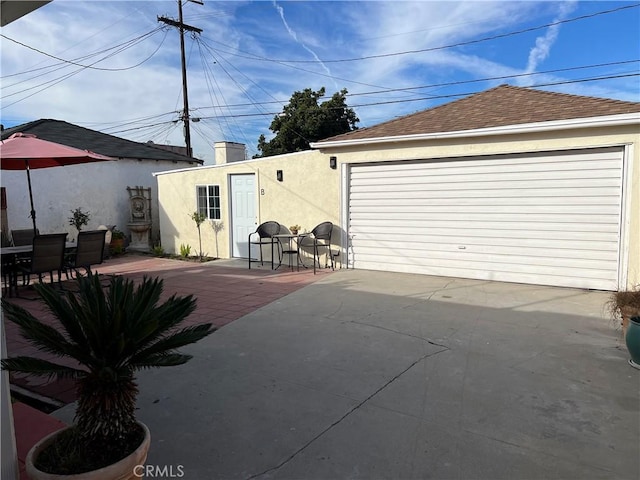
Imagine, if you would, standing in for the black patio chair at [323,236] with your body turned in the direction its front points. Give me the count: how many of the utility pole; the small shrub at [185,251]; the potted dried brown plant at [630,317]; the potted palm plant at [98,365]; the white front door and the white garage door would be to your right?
3

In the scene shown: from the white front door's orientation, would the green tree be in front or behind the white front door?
behind

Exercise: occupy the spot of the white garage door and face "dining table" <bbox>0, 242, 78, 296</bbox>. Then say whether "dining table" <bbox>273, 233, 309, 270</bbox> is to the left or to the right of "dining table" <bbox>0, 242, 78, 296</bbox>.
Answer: right

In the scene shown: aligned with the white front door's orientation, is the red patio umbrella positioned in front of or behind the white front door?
in front

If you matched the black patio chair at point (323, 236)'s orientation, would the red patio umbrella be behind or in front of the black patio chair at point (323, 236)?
in front

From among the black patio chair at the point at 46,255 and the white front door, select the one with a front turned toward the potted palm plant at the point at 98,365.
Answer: the white front door

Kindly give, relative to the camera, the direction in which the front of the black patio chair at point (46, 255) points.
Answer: facing away from the viewer and to the left of the viewer

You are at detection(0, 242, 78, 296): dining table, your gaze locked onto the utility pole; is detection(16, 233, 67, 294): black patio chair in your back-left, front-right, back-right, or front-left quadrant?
back-right

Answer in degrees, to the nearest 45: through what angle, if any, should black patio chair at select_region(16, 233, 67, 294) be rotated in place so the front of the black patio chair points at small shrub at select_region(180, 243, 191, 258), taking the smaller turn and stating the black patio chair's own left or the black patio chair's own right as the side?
approximately 90° to the black patio chair's own right

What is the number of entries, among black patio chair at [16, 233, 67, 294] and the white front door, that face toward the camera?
1

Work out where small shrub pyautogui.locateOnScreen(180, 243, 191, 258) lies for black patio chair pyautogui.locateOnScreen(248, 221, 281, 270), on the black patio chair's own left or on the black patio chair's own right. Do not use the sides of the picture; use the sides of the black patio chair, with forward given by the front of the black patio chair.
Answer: on the black patio chair's own right

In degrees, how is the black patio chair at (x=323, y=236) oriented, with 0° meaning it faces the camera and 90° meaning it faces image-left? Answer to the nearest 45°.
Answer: approximately 45°
